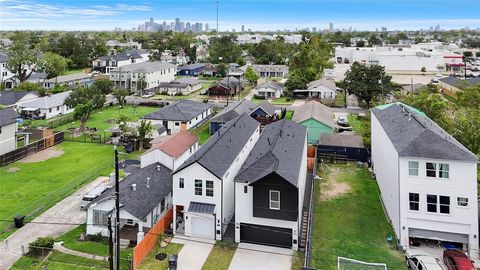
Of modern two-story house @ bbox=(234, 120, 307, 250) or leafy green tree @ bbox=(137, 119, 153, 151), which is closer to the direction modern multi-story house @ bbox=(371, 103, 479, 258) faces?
the modern two-story house

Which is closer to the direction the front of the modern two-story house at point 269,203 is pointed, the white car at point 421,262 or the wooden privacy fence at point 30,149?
the white car

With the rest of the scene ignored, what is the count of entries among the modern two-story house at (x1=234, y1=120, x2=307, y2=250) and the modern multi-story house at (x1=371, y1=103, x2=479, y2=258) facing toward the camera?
2

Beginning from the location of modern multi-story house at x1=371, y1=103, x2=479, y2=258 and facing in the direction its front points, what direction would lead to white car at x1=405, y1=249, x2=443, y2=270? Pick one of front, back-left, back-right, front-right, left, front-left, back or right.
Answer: front

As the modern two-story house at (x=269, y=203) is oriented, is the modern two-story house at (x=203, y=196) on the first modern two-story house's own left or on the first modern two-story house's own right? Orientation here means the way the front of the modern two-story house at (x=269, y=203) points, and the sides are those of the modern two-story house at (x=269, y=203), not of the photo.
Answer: on the first modern two-story house's own right

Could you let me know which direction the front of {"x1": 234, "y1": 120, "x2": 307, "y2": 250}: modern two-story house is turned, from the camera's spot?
facing the viewer

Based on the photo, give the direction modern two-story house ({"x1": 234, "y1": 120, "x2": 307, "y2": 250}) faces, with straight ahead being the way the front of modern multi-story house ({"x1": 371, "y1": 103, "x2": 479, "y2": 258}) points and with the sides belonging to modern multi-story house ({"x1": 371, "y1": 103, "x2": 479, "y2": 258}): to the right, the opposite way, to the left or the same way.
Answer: the same way

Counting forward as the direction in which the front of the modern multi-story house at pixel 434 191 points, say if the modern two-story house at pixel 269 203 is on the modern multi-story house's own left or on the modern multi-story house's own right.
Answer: on the modern multi-story house's own right

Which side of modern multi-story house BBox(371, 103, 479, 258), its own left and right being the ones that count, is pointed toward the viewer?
front

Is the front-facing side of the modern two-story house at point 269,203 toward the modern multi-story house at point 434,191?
no

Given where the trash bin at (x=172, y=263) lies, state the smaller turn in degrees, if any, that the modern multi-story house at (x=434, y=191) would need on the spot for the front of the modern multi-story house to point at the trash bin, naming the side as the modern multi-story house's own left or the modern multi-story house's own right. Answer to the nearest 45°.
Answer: approximately 45° to the modern multi-story house's own right
